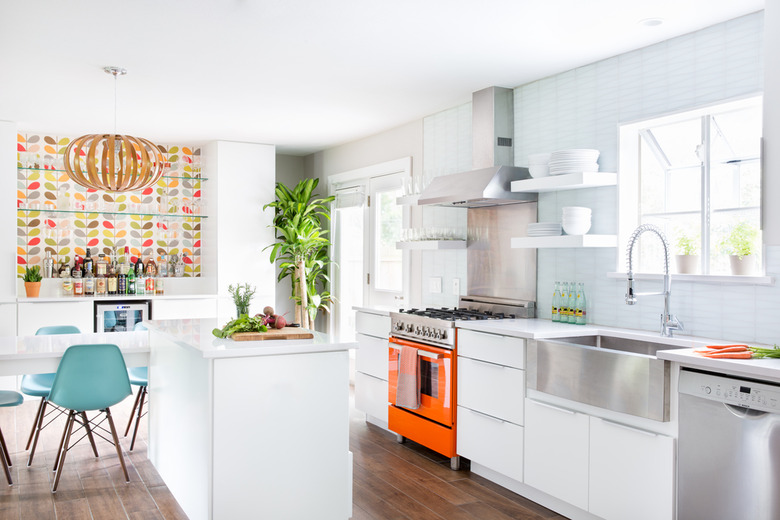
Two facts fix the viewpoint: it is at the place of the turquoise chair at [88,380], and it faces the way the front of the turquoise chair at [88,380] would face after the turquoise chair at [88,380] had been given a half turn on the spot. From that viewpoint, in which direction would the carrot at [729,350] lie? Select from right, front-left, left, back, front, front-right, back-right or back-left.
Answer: front-left

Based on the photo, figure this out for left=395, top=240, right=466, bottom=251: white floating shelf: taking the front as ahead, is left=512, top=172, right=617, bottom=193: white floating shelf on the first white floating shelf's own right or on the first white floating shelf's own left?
on the first white floating shelf's own left

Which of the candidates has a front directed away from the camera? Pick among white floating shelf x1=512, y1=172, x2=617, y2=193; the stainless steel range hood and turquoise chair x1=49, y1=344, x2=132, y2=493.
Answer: the turquoise chair

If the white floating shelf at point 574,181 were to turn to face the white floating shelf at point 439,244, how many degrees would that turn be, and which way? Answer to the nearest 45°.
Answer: approximately 90° to its right

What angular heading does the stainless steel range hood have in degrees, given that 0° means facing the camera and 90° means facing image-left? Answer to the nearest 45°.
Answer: approximately 45°

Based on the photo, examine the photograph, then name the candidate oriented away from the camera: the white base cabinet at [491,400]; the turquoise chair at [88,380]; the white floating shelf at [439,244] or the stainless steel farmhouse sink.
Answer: the turquoise chair

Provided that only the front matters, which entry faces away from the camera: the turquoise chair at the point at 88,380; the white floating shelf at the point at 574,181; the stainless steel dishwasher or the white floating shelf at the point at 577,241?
the turquoise chair

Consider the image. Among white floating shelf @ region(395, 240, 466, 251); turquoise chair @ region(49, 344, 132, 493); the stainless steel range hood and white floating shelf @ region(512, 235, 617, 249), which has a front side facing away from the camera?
the turquoise chair

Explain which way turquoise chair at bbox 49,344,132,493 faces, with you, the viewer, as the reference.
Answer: facing away from the viewer

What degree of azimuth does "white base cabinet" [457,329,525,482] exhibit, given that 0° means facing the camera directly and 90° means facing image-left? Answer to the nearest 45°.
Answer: approximately 45°
